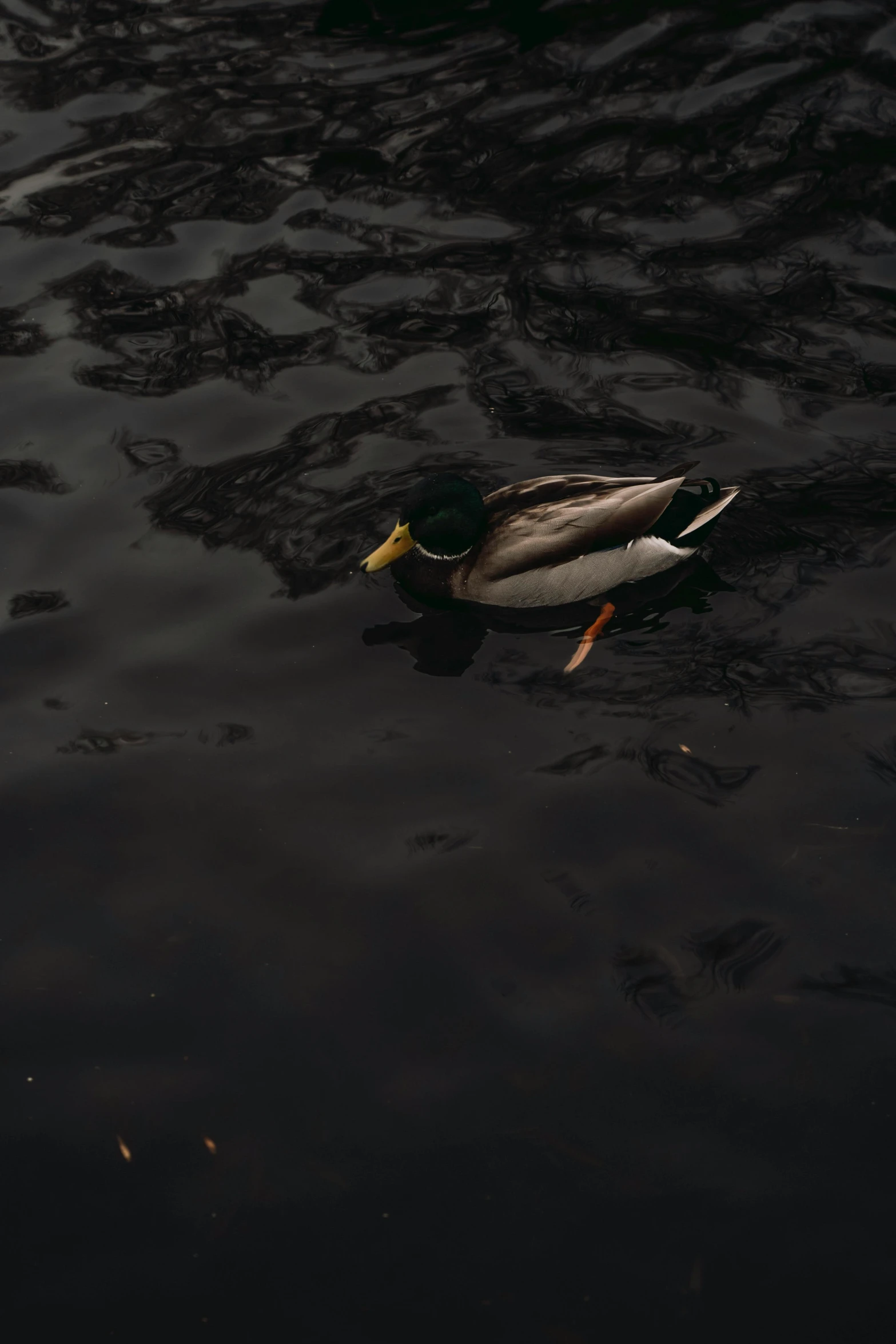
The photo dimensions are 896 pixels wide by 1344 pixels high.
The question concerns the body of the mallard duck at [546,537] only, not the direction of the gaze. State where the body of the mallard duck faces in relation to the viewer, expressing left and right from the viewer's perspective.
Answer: facing to the left of the viewer
